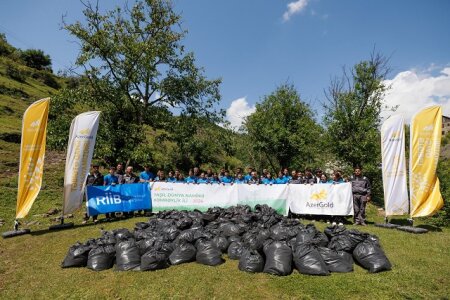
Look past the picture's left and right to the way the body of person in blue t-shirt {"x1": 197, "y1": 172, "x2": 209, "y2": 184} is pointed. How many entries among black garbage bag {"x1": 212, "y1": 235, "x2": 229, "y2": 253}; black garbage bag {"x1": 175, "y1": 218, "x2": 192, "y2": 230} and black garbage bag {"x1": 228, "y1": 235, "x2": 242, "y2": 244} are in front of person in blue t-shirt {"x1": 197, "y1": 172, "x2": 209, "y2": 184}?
3

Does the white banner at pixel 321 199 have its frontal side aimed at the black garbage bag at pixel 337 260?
yes

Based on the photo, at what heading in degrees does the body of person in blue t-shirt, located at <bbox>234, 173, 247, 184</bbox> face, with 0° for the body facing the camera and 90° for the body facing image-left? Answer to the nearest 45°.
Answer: approximately 0°

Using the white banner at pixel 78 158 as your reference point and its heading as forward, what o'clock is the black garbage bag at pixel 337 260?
The black garbage bag is roughly at 11 o'clock from the white banner.

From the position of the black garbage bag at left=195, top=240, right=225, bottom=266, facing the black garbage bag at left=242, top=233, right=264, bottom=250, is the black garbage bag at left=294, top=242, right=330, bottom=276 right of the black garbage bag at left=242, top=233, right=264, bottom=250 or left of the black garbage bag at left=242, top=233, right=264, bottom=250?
right

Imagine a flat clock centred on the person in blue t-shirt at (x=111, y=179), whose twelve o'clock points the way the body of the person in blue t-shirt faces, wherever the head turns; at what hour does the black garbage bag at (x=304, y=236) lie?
The black garbage bag is roughly at 11 o'clock from the person in blue t-shirt.
